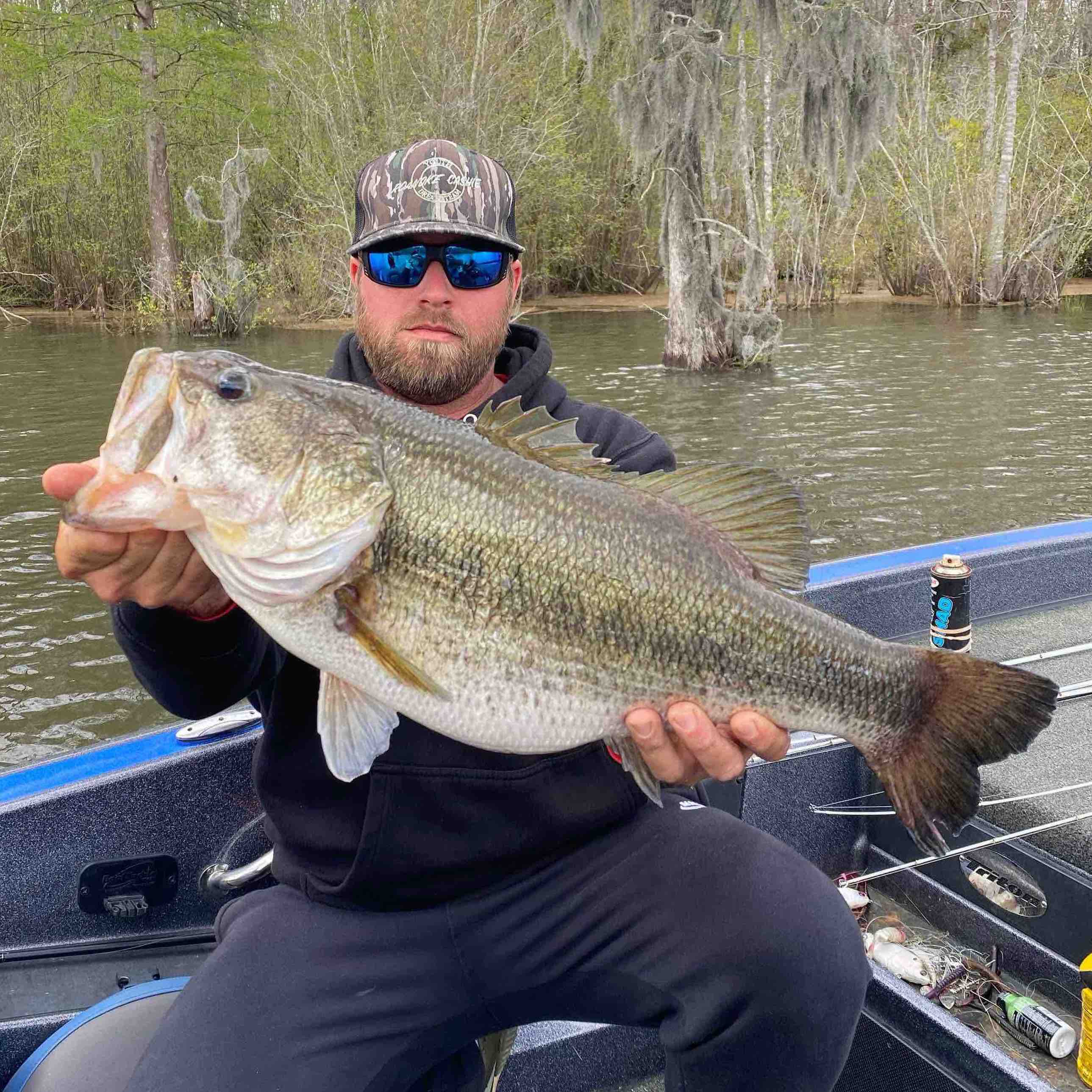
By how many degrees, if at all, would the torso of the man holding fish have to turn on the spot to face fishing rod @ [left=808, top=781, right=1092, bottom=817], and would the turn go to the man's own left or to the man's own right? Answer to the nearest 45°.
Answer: approximately 135° to the man's own left

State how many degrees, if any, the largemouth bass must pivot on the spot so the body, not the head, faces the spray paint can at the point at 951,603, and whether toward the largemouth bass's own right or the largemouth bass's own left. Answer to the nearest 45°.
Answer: approximately 135° to the largemouth bass's own right

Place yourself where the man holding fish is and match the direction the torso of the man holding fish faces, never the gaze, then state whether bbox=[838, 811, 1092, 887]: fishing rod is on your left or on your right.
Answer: on your left

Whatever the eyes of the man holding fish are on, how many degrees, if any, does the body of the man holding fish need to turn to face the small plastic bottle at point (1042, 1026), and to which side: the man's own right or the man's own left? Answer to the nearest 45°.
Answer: approximately 90° to the man's own left

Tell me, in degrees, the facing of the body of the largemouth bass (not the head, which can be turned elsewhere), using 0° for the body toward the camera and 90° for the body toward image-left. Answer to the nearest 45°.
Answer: approximately 90°

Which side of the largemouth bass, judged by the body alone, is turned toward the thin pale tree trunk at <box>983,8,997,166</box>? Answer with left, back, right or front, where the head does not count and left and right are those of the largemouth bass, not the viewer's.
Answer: right

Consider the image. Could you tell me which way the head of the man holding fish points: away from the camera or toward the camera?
toward the camera

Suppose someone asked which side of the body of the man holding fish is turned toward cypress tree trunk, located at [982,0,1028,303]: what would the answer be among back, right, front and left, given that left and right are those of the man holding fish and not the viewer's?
back

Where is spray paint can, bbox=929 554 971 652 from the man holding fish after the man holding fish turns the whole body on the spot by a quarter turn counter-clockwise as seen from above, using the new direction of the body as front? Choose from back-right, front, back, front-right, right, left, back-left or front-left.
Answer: front-left

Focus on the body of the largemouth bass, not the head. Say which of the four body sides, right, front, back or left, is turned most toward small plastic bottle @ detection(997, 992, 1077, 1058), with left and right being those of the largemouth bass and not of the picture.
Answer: back

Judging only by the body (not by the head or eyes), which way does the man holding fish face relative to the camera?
toward the camera
